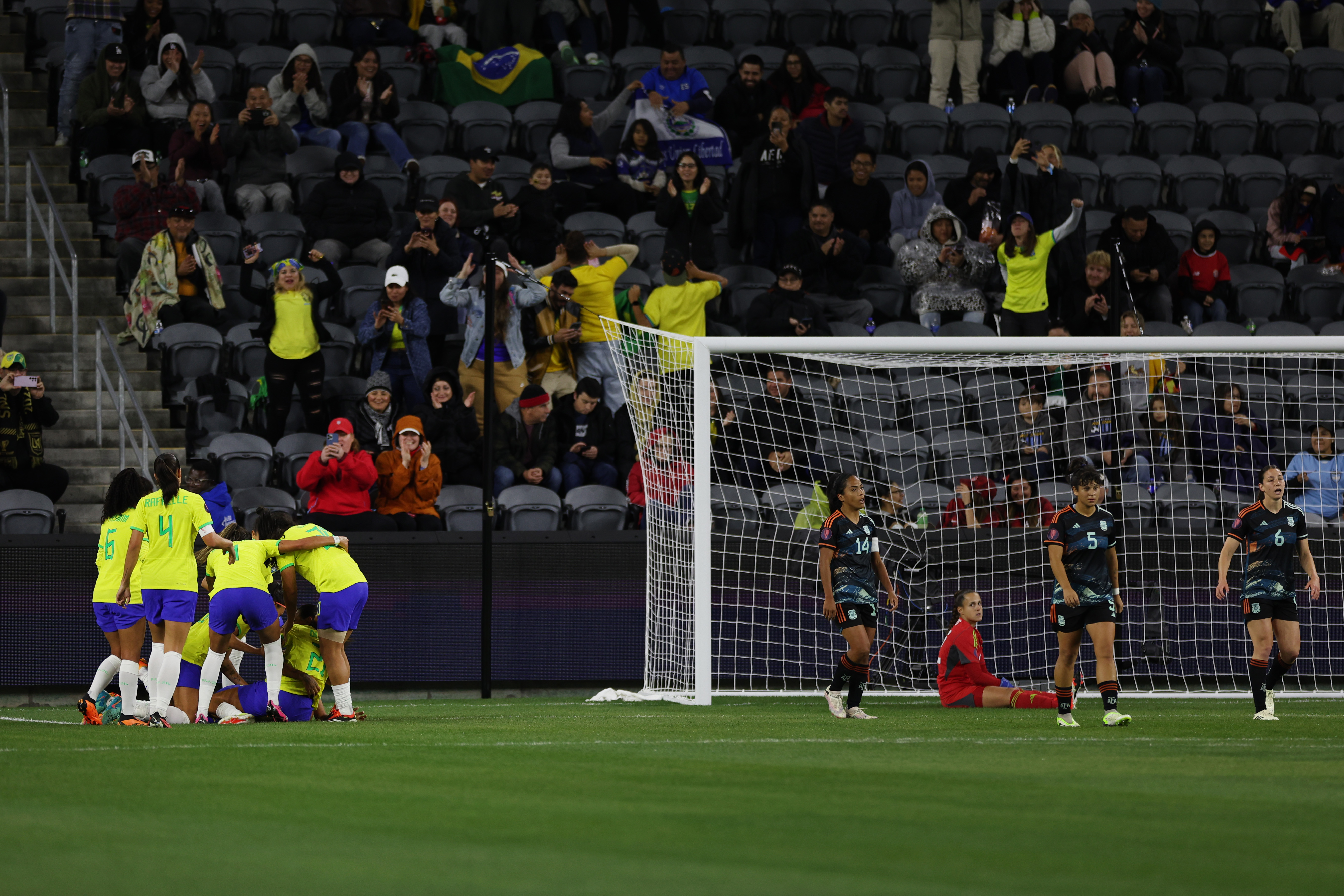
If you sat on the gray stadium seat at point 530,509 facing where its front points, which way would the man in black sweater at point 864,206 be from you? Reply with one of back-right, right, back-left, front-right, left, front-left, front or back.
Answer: back-left

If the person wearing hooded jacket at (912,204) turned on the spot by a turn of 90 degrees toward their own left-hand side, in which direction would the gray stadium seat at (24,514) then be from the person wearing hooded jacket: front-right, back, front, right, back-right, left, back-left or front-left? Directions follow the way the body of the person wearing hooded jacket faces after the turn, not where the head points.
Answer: back-right

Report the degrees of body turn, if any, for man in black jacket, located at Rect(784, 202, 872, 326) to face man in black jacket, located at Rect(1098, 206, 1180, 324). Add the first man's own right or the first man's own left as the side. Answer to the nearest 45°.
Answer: approximately 90° to the first man's own left

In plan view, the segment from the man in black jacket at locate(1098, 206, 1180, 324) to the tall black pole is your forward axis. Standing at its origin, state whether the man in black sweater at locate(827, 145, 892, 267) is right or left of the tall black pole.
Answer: right

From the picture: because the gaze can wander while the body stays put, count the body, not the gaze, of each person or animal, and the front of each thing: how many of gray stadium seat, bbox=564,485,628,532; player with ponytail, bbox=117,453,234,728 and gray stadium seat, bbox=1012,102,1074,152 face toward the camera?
2

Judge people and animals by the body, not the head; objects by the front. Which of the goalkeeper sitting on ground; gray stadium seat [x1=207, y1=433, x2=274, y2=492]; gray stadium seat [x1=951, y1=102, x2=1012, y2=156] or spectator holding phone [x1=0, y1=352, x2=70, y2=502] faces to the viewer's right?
the goalkeeper sitting on ground

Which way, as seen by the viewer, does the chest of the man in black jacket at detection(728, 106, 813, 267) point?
toward the camera

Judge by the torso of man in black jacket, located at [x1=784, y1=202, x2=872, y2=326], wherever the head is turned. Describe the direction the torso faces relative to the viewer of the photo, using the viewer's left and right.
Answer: facing the viewer

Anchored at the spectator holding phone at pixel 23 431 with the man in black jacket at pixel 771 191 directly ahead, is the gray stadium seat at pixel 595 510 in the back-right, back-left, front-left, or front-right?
front-right

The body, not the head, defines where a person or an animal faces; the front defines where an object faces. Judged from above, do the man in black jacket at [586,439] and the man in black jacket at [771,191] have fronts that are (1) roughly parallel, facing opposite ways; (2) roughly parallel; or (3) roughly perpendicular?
roughly parallel

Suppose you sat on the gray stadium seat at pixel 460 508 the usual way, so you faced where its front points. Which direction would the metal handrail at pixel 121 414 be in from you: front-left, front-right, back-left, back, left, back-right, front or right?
right

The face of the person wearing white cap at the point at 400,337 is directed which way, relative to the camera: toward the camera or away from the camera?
toward the camera

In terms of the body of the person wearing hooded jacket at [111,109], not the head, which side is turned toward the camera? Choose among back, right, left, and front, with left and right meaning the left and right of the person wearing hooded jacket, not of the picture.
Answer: front

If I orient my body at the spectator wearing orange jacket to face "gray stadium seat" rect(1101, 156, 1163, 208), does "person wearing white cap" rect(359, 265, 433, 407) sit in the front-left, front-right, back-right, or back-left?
front-left

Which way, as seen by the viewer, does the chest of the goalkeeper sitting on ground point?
to the viewer's right

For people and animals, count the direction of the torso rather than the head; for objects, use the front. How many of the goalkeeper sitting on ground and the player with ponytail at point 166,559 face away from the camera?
1

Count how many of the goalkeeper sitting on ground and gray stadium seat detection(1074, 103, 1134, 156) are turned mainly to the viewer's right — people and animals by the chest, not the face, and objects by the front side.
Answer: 1
